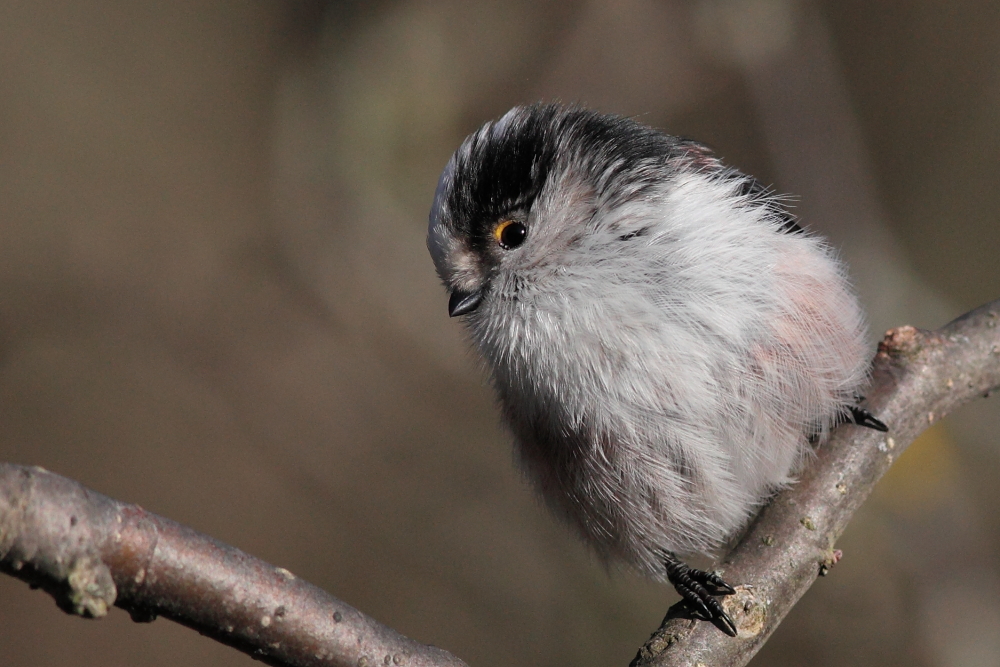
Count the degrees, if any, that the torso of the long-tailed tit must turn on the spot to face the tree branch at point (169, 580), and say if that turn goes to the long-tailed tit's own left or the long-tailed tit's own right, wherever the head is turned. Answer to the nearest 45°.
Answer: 0° — it already faces it

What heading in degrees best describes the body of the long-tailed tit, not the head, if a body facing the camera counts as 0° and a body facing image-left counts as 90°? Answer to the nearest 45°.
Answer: approximately 45°
